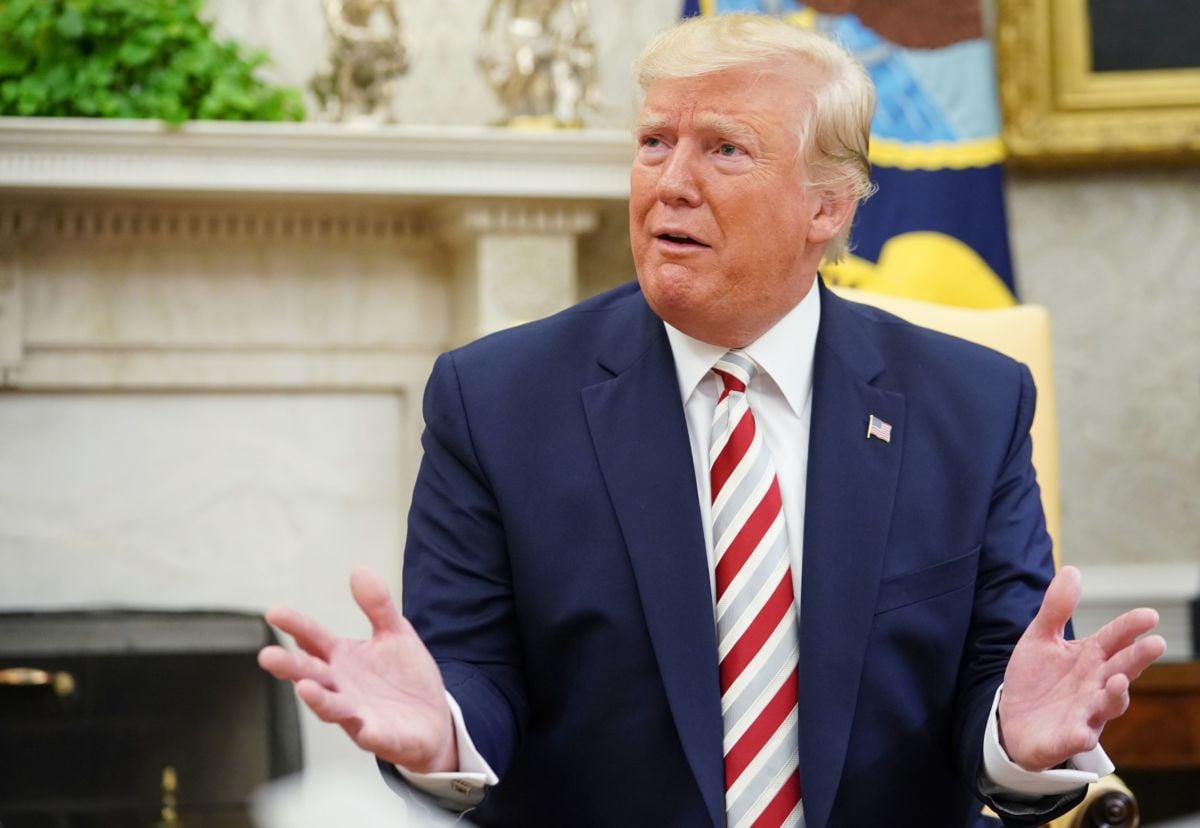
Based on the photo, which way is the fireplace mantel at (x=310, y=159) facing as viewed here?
toward the camera

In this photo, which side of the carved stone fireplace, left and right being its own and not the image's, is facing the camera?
front

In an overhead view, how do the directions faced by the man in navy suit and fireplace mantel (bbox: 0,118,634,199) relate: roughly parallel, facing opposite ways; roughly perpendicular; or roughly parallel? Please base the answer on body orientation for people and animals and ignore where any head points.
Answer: roughly parallel

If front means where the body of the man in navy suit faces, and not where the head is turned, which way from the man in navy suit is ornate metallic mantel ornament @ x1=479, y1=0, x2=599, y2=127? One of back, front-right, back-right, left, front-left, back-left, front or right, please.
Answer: back

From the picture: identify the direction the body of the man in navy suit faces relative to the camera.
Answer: toward the camera

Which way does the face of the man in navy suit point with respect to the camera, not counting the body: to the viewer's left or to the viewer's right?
to the viewer's left

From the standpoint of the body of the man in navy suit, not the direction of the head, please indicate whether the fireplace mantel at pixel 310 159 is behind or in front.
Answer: behind
